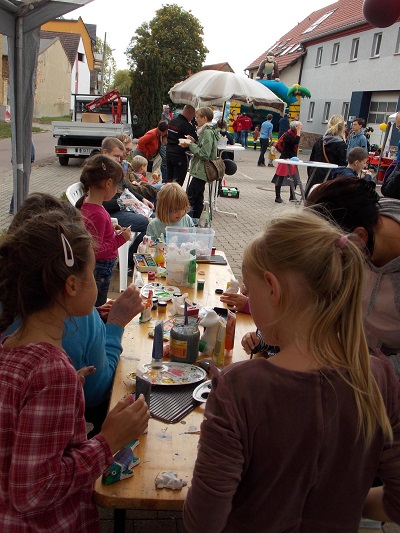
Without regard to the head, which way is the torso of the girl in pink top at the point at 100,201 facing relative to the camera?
to the viewer's right

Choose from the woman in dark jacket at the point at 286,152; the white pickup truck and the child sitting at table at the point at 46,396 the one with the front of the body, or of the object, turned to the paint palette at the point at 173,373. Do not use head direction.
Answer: the child sitting at table

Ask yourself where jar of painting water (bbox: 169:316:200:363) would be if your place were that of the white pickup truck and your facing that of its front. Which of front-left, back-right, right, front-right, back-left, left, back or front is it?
back

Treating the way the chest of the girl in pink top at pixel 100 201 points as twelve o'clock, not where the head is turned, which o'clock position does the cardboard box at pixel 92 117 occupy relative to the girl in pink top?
The cardboard box is roughly at 9 o'clock from the girl in pink top.

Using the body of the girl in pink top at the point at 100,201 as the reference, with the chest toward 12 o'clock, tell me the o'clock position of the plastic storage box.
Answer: The plastic storage box is roughly at 12 o'clock from the girl in pink top.

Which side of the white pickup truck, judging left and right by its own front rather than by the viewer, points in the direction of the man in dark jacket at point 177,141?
back

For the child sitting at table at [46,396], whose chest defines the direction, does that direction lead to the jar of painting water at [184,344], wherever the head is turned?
yes

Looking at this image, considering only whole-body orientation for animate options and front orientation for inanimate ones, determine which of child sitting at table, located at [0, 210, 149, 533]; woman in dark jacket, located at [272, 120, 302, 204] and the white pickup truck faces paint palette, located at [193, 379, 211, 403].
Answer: the child sitting at table

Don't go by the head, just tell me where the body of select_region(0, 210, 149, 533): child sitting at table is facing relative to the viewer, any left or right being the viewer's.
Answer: facing away from the viewer and to the right of the viewer

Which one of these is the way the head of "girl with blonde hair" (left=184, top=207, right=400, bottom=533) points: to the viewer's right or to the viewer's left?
to the viewer's left

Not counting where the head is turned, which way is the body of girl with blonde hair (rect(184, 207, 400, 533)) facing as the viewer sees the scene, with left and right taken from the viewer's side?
facing away from the viewer and to the left of the viewer
